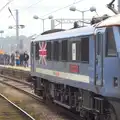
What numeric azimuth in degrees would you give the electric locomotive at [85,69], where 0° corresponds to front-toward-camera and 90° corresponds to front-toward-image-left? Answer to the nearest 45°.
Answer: approximately 315°
